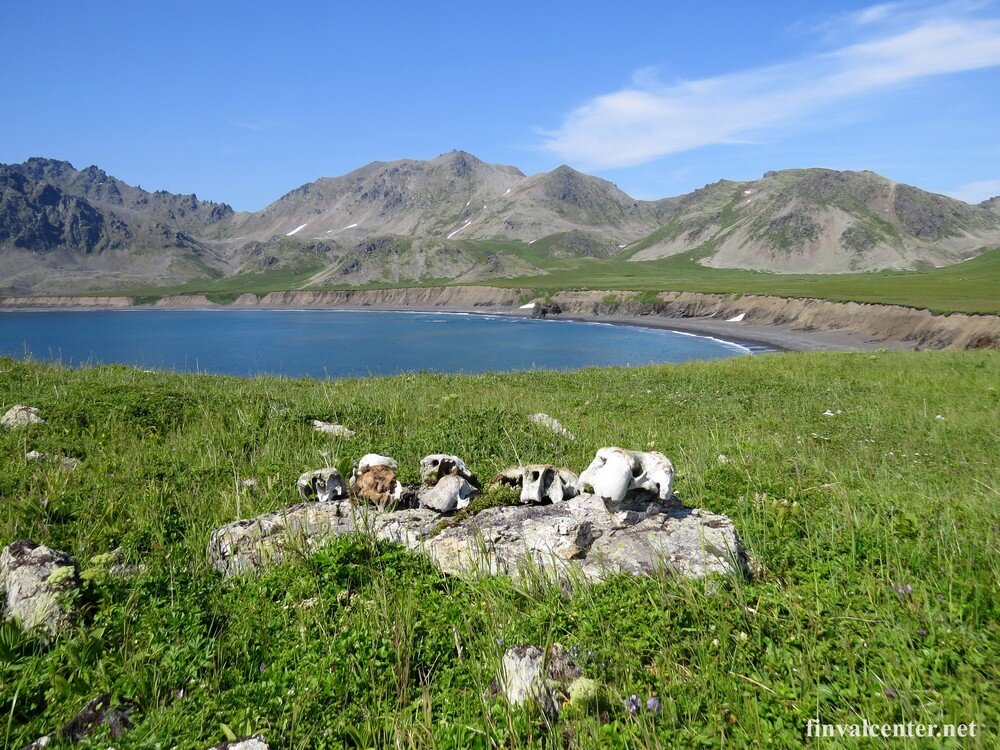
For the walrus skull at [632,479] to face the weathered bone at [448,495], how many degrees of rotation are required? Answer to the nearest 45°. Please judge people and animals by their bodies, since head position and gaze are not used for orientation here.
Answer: approximately 45° to its right

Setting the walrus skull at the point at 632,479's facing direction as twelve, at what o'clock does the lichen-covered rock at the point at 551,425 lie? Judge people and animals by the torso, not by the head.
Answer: The lichen-covered rock is roughly at 4 o'clock from the walrus skull.

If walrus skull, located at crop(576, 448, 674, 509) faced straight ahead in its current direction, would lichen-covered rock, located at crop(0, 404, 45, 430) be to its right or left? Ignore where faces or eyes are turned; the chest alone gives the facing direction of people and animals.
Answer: on its right

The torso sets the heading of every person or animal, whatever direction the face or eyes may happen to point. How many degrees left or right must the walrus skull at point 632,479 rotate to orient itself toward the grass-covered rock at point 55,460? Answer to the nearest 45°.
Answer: approximately 45° to its right

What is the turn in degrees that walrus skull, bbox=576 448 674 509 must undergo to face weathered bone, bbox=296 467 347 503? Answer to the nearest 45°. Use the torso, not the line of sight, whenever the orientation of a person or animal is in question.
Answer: approximately 45° to its right

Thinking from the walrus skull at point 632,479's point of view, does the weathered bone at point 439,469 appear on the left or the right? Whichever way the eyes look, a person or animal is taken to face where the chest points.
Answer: on its right

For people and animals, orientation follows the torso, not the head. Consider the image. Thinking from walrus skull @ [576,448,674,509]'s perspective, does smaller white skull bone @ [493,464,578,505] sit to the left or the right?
on its right

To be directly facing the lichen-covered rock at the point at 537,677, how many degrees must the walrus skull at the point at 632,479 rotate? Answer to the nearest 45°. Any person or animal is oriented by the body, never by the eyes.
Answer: approximately 45° to its left

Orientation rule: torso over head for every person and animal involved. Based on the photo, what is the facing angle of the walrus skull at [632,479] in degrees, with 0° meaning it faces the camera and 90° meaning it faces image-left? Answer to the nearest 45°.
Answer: approximately 45°
